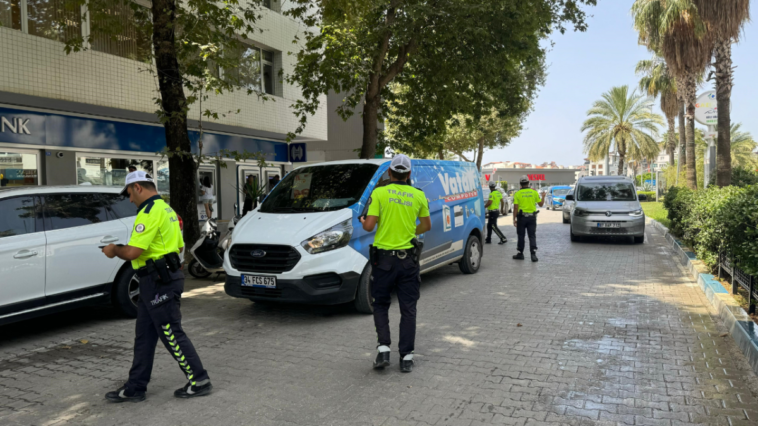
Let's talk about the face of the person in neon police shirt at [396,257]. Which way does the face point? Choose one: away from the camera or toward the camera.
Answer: away from the camera

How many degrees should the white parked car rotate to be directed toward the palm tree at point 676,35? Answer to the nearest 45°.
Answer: approximately 135° to its left

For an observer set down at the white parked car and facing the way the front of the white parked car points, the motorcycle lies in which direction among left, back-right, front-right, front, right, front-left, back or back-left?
back

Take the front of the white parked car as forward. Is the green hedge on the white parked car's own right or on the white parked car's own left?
on the white parked car's own left

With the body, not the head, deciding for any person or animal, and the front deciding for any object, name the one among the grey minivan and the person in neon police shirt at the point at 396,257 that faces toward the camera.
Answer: the grey minivan

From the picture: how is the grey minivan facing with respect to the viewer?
toward the camera

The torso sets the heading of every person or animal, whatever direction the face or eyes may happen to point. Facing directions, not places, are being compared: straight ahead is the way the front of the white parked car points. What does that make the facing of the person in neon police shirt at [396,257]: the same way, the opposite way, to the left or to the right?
the opposite way

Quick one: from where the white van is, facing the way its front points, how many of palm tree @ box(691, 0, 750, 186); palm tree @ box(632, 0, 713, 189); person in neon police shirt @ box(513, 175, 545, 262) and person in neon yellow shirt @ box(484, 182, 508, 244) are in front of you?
0

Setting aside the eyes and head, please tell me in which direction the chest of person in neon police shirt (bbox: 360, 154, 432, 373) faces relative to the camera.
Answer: away from the camera

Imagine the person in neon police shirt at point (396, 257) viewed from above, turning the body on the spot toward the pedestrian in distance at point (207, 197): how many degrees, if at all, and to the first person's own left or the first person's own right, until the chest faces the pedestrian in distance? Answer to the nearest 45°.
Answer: approximately 45° to the first person's own left

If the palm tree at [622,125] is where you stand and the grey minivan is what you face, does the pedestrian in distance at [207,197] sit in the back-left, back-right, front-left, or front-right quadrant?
front-right
